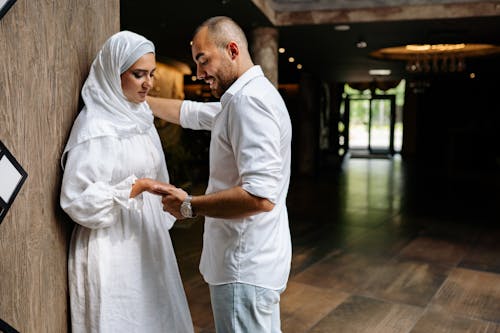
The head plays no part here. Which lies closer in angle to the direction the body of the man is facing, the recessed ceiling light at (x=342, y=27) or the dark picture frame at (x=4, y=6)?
the dark picture frame

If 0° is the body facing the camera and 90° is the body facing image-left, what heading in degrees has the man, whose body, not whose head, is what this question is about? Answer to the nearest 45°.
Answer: approximately 90°

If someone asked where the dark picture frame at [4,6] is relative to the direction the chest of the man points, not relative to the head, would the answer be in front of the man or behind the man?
in front

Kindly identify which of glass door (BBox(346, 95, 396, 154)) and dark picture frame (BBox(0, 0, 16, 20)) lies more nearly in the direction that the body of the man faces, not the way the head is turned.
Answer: the dark picture frame

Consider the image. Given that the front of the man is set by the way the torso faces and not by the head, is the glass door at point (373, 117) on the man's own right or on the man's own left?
on the man's own right

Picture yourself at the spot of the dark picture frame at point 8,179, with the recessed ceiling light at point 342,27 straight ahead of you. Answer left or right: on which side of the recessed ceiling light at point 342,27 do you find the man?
right

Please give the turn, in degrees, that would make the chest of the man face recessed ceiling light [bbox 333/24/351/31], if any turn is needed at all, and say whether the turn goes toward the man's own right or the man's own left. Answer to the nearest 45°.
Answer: approximately 90° to the man's own right
